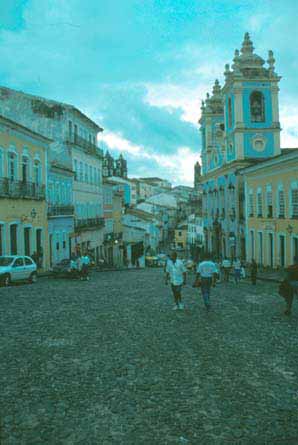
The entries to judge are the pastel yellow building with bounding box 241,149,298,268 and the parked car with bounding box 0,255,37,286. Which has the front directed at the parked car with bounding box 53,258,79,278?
the pastel yellow building

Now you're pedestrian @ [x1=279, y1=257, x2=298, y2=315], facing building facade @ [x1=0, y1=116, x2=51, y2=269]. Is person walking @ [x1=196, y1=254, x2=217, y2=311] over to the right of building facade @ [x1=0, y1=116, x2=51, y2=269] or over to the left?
left

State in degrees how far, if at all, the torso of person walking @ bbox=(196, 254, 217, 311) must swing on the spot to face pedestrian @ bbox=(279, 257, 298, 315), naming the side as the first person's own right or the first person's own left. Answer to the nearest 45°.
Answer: approximately 90° to the first person's own right

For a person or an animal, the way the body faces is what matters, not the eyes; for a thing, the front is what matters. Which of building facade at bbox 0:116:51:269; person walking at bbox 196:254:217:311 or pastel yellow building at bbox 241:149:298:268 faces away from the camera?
the person walking

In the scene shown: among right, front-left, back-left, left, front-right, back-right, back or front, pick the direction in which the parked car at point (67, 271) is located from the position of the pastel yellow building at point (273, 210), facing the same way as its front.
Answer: front

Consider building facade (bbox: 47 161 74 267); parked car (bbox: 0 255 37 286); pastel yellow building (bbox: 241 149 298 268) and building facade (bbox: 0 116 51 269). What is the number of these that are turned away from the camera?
0

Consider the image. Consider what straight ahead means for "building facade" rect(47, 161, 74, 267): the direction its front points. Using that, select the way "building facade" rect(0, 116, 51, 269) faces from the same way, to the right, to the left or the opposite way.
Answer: the same way

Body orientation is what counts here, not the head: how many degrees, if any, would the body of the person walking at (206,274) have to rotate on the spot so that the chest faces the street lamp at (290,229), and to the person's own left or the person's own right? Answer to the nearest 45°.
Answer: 0° — they already face it

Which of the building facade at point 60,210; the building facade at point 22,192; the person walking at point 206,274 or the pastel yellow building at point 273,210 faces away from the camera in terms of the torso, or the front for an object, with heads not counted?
the person walking

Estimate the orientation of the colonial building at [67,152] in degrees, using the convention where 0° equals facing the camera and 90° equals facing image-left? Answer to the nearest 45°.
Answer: approximately 315°

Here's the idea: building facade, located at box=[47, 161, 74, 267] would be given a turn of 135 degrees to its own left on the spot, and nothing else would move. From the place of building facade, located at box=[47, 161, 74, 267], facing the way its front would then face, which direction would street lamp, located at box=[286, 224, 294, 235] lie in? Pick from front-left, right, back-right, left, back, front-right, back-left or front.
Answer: back-right

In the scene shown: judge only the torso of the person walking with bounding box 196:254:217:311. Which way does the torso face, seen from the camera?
away from the camera

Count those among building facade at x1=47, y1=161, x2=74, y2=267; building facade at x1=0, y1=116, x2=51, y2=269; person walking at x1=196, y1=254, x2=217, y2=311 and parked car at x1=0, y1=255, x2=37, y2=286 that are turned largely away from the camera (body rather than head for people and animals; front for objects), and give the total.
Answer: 1

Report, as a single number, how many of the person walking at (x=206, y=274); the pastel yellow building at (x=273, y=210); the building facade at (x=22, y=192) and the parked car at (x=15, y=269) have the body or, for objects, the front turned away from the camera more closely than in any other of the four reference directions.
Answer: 1

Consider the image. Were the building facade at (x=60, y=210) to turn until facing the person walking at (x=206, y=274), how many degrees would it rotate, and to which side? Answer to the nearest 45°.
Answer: approximately 45° to its right

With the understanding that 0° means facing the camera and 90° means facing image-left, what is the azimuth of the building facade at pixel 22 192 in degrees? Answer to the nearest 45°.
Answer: approximately 315°

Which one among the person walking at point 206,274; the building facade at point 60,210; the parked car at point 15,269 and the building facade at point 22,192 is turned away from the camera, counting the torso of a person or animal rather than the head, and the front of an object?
the person walking

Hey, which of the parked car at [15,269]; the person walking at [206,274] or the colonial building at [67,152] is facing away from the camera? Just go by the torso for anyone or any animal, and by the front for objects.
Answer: the person walking

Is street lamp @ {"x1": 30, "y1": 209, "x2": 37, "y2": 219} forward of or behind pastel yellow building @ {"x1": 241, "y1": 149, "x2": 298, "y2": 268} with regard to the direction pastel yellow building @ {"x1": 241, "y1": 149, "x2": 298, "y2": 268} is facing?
forward
